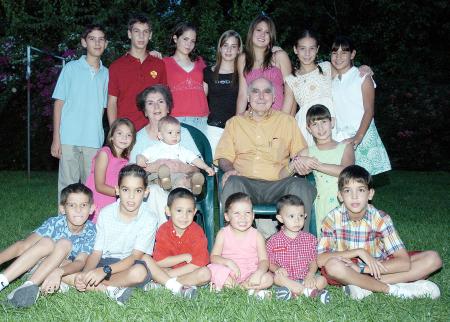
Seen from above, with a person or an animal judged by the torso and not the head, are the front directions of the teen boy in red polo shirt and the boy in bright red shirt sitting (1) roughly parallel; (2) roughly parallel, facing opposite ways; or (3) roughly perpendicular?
roughly parallel

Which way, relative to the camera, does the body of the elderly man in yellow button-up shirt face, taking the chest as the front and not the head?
toward the camera

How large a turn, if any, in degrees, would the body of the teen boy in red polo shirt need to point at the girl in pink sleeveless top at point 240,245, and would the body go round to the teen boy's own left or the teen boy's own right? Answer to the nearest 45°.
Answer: approximately 45° to the teen boy's own left

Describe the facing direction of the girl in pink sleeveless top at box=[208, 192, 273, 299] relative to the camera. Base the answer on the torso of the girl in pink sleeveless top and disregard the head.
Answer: toward the camera

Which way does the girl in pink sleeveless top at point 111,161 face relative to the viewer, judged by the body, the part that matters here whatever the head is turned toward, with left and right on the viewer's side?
facing the viewer and to the right of the viewer

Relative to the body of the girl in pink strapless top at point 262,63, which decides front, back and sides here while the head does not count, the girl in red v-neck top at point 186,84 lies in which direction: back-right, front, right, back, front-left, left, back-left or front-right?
right

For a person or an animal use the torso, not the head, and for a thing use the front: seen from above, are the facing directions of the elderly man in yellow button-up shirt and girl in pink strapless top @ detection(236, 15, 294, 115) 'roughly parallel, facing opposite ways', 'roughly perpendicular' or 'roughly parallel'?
roughly parallel

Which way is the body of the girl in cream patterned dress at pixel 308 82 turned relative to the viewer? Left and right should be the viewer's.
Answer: facing the viewer

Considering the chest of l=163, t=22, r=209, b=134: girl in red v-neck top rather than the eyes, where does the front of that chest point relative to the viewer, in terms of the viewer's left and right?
facing the viewer

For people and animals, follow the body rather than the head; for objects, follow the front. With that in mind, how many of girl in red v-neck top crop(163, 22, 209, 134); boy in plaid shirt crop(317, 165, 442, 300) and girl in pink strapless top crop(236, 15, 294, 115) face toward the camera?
3

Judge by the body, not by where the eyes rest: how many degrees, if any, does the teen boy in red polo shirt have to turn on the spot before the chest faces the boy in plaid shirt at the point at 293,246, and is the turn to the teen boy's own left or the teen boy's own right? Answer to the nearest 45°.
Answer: approximately 45° to the teen boy's own left
